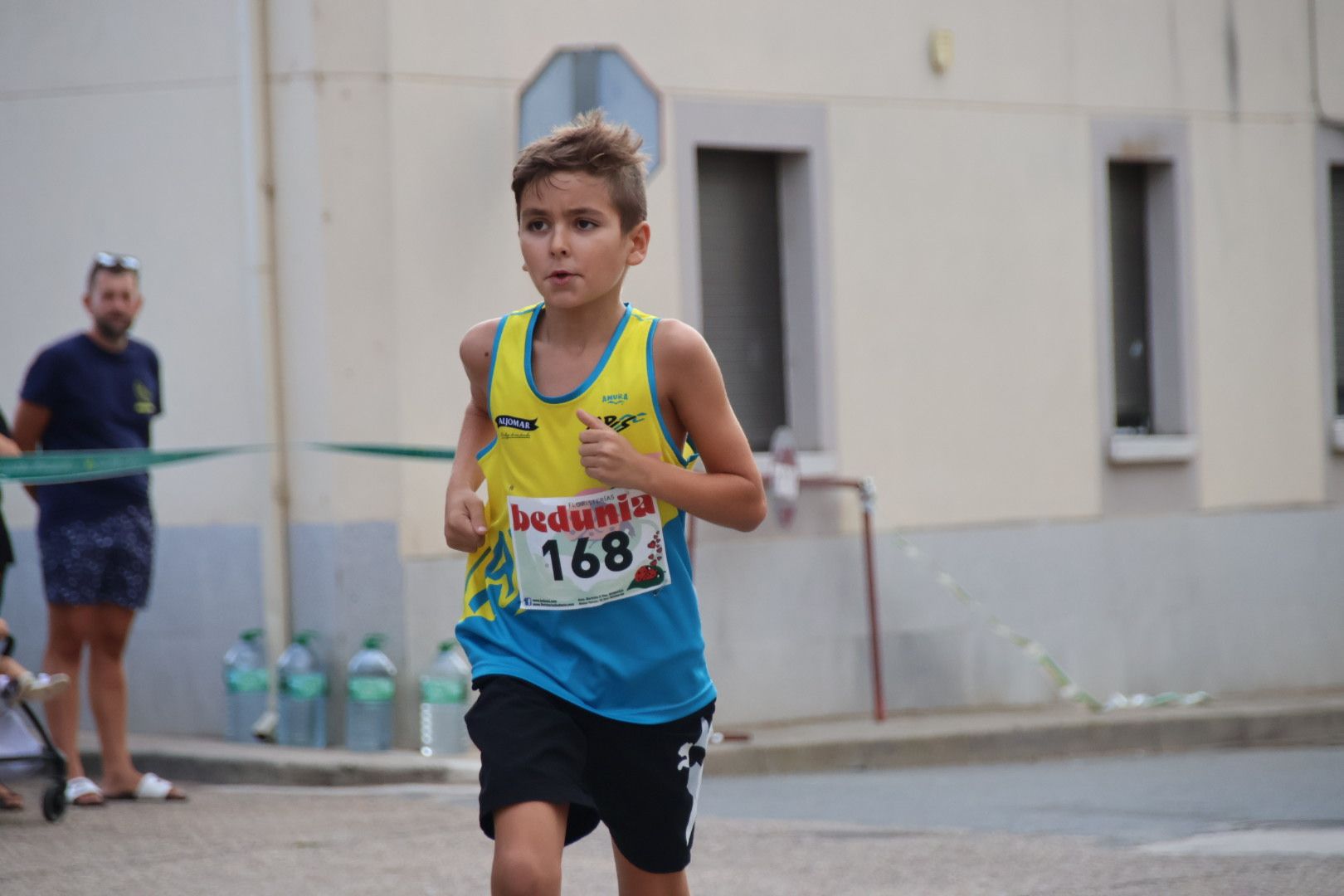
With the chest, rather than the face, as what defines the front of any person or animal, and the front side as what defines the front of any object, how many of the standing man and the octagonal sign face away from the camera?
1

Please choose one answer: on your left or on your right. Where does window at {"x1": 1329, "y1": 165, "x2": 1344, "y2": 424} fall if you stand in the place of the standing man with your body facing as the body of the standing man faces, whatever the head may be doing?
on your left

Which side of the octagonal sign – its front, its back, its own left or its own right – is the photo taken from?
back

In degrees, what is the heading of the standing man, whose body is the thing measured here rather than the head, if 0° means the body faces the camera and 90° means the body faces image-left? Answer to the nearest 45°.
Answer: approximately 315°

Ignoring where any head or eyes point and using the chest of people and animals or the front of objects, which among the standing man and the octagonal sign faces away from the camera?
the octagonal sign
